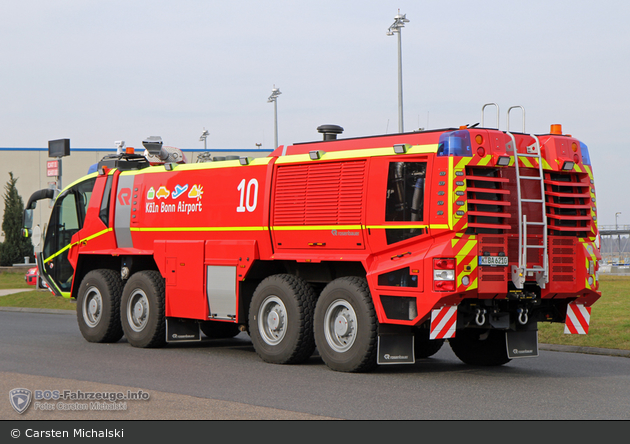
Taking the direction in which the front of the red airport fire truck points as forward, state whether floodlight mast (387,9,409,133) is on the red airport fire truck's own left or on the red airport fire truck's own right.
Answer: on the red airport fire truck's own right

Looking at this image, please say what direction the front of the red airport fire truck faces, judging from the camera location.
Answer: facing away from the viewer and to the left of the viewer
